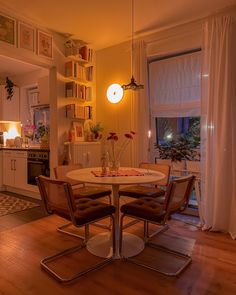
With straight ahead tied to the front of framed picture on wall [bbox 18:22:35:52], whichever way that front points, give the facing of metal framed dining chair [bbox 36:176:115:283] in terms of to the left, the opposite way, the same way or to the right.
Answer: to the left

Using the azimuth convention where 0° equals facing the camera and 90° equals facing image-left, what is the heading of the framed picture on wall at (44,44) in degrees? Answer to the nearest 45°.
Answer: approximately 315°

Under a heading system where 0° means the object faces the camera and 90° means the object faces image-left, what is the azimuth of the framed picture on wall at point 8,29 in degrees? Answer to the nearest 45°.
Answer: approximately 315°

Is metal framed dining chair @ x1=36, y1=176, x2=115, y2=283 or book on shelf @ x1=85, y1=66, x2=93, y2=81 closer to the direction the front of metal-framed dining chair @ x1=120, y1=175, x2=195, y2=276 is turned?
the book on shelf

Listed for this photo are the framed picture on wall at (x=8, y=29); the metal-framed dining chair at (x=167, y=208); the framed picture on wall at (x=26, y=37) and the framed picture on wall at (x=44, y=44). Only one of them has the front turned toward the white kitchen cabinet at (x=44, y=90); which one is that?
the metal-framed dining chair

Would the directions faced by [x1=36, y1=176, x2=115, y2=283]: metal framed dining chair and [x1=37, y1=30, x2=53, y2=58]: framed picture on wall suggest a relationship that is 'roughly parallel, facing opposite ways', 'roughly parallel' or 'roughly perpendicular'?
roughly perpendicular

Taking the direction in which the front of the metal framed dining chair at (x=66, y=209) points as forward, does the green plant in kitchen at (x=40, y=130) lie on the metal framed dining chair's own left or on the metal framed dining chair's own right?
on the metal framed dining chair's own left

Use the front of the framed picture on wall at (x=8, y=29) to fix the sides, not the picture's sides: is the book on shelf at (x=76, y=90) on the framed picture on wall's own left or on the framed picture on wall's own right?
on the framed picture on wall's own left

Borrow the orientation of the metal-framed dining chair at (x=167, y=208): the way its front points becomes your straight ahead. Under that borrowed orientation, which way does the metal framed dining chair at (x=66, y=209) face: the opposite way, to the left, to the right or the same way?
to the right

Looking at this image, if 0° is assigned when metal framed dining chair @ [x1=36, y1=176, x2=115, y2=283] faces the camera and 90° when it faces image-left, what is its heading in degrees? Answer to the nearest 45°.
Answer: approximately 225°
